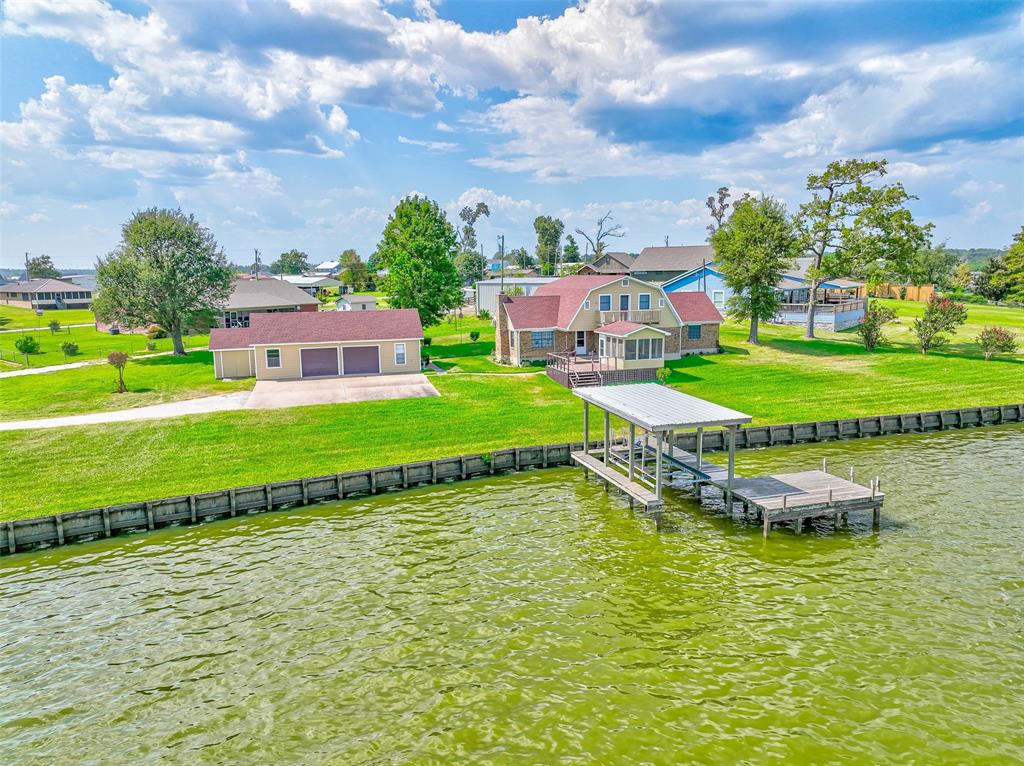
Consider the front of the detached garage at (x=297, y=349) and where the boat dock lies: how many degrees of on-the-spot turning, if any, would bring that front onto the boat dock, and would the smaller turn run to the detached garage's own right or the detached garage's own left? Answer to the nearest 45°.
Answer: approximately 45° to the detached garage's own left

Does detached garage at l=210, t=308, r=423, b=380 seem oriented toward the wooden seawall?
yes

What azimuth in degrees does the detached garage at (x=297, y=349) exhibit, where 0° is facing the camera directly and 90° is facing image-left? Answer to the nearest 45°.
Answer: approximately 0°
